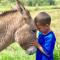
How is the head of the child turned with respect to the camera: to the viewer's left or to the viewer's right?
to the viewer's left

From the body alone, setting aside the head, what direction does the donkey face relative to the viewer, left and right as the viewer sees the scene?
facing to the right of the viewer

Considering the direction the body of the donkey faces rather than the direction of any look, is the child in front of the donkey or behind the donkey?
in front
